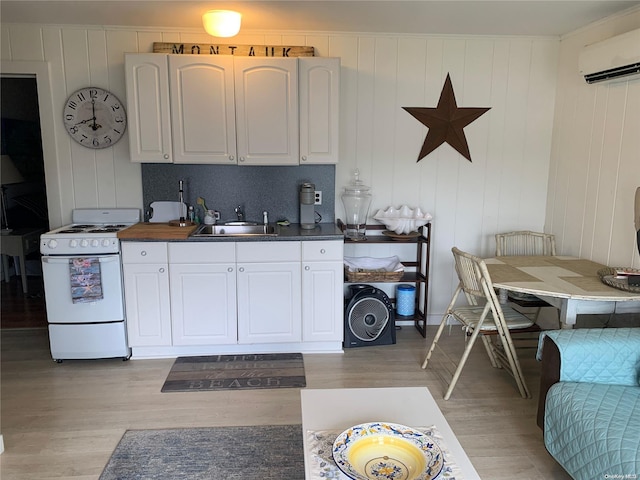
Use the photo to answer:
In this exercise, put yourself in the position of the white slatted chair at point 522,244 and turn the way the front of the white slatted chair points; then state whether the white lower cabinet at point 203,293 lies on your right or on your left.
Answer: on your right

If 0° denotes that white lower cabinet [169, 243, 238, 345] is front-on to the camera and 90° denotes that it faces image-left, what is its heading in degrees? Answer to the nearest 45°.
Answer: approximately 0°

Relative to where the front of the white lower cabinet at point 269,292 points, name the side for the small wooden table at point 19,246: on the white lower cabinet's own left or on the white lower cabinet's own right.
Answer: on the white lower cabinet's own right

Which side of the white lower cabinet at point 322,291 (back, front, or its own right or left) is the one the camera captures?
front

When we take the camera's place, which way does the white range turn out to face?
facing the viewer

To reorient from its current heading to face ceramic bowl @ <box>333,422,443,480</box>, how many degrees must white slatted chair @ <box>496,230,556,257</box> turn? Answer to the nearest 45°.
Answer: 0° — it already faces it

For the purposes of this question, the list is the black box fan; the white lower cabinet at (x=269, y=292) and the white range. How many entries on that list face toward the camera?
3

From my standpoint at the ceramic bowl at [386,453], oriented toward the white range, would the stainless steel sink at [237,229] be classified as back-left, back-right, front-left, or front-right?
front-right

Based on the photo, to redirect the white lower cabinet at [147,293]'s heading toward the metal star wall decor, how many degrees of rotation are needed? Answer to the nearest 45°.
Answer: approximately 90° to its left
